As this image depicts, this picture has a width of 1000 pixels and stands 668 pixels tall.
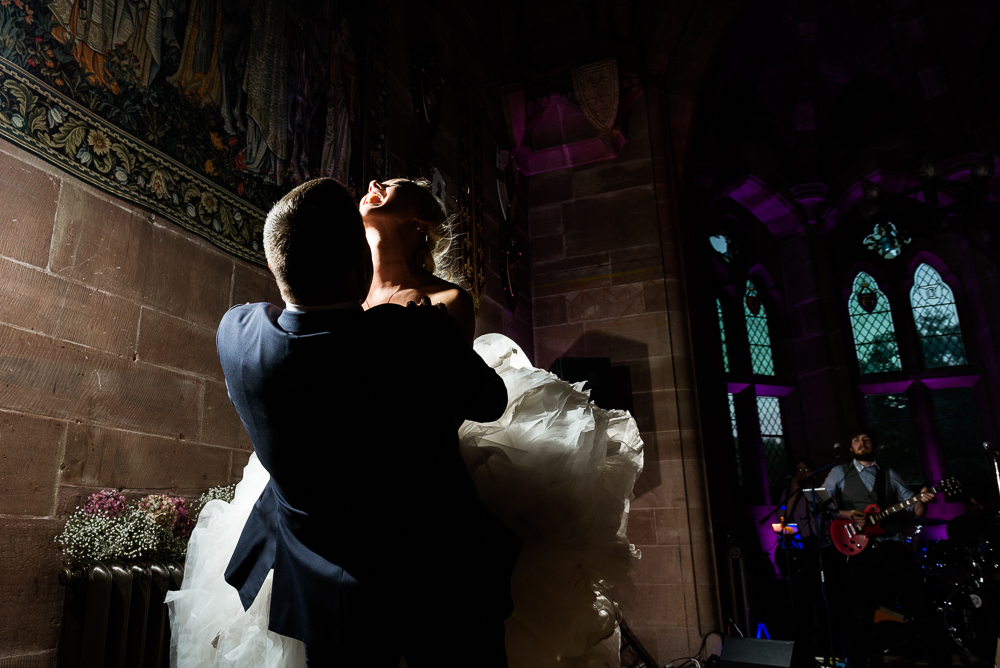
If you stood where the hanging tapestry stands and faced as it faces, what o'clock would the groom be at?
The groom is roughly at 1 o'clock from the hanging tapestry.

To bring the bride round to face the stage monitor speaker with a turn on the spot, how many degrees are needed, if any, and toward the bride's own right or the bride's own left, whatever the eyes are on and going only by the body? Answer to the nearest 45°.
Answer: approximately 180°

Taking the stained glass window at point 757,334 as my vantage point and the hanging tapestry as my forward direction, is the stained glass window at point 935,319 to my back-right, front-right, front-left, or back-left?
back-left

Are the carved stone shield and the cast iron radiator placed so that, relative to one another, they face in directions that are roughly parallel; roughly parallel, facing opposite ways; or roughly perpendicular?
roughly perpendicular

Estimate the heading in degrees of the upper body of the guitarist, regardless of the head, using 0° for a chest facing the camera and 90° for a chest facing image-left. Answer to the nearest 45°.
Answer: approximately 0°

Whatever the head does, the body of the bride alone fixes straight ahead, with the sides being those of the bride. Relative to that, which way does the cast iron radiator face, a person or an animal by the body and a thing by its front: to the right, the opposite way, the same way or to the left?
to the left

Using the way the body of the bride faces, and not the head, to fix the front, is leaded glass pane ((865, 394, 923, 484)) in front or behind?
behind

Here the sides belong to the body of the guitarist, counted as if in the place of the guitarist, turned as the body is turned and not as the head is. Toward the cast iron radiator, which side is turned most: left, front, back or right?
front

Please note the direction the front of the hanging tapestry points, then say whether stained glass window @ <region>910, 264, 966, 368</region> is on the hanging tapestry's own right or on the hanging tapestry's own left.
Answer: on the hanging tapestry's own left

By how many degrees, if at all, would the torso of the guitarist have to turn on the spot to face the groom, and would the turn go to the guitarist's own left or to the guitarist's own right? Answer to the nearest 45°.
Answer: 0° — they already face them
